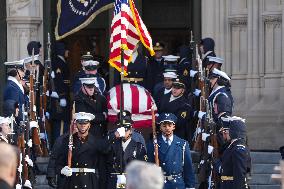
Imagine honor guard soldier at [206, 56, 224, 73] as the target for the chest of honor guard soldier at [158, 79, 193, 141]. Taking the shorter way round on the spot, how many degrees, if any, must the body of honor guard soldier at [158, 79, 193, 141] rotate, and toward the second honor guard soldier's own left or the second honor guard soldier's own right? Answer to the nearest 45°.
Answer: approximately 180°

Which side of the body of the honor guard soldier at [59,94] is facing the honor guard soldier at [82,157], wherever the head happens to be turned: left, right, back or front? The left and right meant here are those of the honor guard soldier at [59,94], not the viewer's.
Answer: right

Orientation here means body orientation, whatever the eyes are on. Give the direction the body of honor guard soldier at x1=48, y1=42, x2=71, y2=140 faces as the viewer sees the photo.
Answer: to the viewer's right

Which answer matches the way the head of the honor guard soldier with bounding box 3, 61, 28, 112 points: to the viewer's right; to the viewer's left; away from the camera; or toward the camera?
to the viewer's right

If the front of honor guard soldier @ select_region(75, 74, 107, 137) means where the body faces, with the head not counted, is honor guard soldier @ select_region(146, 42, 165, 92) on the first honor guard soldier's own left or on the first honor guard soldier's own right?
on the first honor guard soldier's own left

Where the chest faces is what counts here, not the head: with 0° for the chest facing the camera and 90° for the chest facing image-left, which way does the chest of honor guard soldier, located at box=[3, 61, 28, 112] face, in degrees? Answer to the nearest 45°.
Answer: approximately 270°

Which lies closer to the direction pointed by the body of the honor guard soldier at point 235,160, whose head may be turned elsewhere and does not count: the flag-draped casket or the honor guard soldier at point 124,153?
the honor guard soldier

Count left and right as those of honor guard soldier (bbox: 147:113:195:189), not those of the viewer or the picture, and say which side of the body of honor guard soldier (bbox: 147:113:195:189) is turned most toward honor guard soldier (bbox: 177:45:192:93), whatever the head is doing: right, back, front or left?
back

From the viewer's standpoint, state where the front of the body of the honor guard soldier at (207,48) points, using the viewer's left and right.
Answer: facing to the left of the viewer

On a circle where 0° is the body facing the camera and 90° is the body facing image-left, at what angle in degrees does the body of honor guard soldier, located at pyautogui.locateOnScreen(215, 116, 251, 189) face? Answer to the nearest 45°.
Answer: approximately 90°
